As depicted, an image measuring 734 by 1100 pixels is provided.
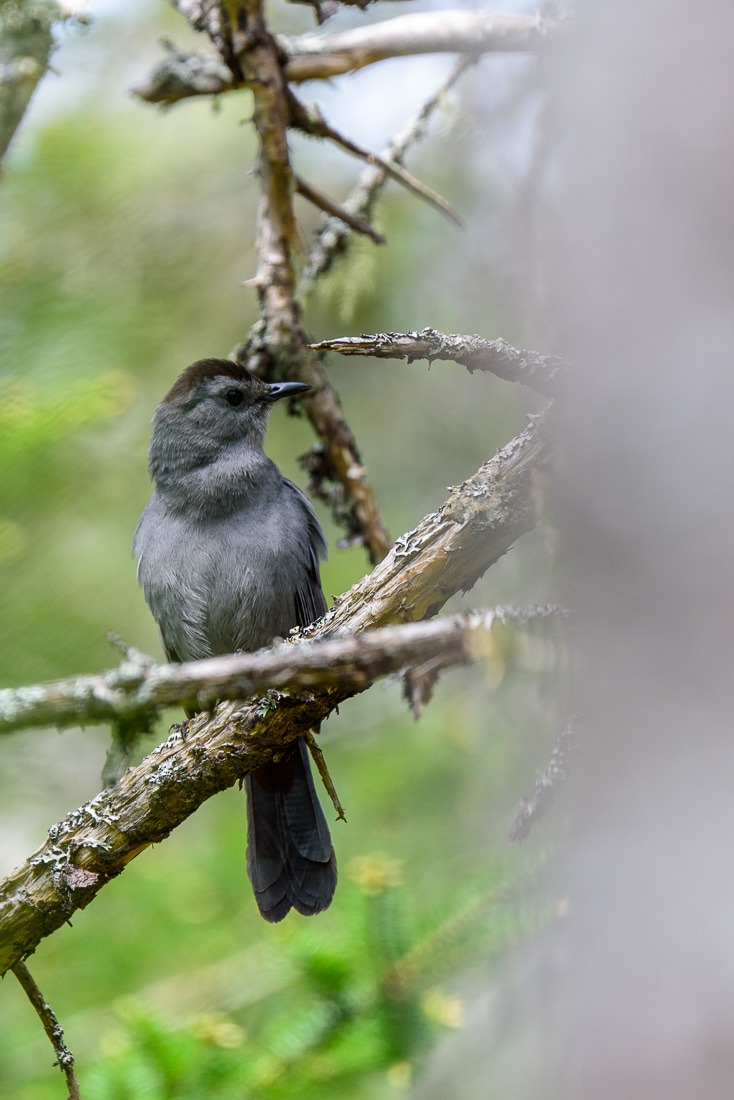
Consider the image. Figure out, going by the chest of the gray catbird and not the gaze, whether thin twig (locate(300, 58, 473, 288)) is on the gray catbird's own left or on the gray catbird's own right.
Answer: on the gray catbird's own left

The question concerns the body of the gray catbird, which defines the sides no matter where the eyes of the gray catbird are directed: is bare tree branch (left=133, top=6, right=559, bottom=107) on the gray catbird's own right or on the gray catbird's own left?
on the gray catbird's own left

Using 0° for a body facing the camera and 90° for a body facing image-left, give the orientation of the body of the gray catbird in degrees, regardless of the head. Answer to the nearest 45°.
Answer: approximately 0°

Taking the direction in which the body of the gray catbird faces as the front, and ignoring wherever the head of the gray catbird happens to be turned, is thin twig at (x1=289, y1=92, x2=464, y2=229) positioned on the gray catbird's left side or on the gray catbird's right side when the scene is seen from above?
on the gray catbird's left side
